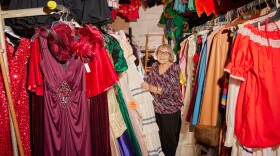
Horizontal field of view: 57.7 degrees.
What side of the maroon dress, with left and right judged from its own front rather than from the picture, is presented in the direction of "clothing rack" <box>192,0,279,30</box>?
left

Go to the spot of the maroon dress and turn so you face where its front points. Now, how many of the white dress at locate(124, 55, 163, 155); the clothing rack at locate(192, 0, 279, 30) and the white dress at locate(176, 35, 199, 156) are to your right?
0

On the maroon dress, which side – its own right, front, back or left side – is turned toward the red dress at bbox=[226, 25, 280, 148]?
left

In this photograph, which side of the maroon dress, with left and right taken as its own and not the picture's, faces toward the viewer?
front

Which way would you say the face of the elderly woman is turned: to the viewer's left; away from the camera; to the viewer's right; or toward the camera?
toward the camera

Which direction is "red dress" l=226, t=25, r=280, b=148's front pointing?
toward the camera

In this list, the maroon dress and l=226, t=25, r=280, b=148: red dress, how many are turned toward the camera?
2

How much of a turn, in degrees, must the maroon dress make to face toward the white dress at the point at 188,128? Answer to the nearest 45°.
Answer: approximately 135° to its left

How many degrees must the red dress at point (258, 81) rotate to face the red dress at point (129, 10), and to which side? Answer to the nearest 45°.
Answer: approximately 135° to its right

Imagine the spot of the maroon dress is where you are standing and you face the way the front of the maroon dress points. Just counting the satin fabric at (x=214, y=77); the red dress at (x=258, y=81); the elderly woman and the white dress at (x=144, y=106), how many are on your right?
0

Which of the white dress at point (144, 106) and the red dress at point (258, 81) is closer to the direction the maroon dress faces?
the red dress
